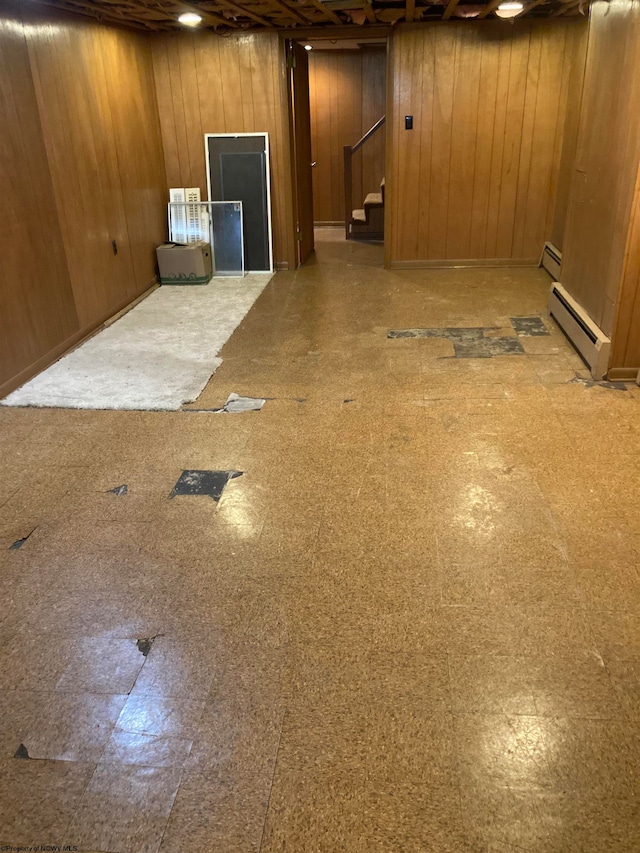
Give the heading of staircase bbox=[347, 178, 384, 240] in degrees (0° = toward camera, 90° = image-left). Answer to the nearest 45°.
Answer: approximately 90°

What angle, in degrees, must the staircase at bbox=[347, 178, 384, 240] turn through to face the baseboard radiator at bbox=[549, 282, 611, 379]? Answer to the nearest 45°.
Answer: approximately 90° to its left

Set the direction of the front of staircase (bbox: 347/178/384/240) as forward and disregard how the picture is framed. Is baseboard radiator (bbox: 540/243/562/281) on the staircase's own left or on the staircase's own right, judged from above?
on the staircase's own left

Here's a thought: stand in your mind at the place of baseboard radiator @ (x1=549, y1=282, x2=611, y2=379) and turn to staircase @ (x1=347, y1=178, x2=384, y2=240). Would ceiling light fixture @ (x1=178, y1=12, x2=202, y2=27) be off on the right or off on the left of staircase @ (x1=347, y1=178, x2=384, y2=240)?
left

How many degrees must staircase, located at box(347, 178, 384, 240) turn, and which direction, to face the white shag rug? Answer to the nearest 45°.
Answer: approximately 90° to its left

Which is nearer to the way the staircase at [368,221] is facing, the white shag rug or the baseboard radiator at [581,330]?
the white shag rug

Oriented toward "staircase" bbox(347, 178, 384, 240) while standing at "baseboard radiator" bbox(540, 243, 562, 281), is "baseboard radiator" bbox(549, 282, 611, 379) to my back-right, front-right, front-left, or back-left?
back-left

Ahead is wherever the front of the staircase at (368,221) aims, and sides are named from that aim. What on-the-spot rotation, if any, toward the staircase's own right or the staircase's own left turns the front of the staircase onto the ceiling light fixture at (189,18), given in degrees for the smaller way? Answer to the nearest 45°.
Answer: approximately 45° to the staircase's own left

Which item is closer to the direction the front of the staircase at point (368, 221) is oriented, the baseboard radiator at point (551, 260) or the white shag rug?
the white shag rug

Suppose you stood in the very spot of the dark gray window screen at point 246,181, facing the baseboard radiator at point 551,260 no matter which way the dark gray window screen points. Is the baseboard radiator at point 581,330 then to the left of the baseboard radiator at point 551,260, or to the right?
right
